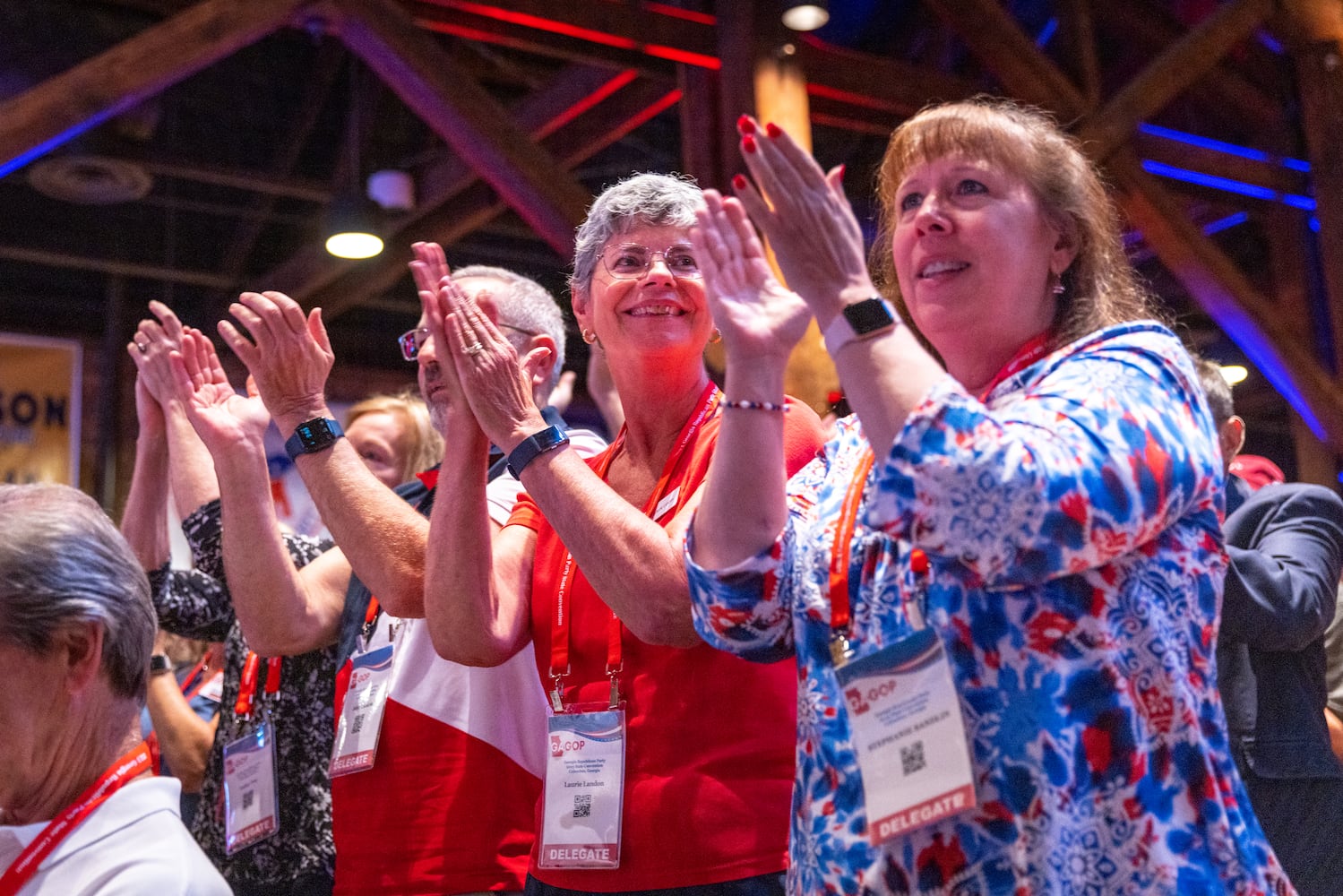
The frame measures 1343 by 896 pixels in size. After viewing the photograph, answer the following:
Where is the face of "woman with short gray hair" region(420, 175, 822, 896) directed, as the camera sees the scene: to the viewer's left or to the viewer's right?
to the viewer's right

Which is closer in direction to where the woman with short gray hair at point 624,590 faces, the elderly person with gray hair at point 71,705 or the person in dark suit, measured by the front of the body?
the elderly person with gray hair

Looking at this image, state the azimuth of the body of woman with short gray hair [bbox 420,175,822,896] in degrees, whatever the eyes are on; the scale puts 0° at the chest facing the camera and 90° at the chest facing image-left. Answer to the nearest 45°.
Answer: approximately 45°

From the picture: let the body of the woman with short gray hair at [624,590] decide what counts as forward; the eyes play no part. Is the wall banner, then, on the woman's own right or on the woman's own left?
on the woman's own right
